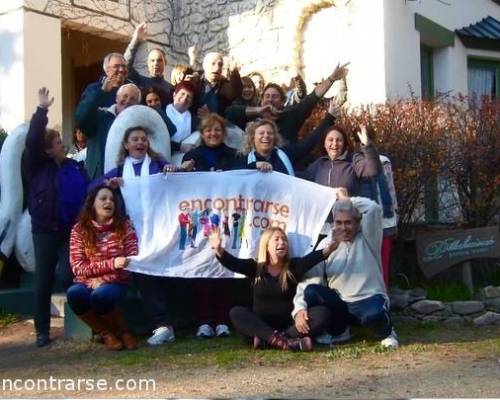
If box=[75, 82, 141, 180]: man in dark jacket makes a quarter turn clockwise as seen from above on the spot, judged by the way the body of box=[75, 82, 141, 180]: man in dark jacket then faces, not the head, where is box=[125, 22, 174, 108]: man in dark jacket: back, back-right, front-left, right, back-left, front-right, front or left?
back

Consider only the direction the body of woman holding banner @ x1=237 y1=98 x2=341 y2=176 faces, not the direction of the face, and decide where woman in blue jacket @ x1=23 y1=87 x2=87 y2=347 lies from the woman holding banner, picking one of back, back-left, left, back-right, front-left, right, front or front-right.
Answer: right

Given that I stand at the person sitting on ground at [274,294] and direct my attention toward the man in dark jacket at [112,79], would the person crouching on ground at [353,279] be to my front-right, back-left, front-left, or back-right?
back-right

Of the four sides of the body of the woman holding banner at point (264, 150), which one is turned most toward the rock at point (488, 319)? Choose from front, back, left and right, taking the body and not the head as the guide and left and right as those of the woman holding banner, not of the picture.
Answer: left

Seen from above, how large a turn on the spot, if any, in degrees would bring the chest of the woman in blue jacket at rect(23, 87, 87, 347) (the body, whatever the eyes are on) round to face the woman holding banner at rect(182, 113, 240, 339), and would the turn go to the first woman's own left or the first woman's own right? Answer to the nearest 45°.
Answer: approximately 45° to the first woman's own left

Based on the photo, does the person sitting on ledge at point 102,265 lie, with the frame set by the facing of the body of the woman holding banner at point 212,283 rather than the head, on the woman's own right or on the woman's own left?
on the woman's own right

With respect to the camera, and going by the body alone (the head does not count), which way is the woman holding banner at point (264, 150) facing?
toward the camera

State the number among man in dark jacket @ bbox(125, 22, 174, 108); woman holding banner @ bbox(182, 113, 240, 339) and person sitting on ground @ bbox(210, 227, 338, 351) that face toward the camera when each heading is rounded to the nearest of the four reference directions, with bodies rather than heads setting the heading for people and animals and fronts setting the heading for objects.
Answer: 3

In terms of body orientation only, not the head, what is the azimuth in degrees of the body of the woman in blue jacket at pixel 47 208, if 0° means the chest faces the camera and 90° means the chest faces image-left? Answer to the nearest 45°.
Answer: approximately 315°

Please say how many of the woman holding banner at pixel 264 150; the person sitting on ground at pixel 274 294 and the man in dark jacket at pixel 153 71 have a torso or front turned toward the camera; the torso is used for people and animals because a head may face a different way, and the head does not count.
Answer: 3

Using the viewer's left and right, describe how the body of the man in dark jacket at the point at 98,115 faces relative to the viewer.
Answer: facing the viewer and to the right of the viewer

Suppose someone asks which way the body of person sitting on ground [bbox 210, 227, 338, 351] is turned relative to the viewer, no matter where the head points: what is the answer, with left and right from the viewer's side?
facing the viewer
